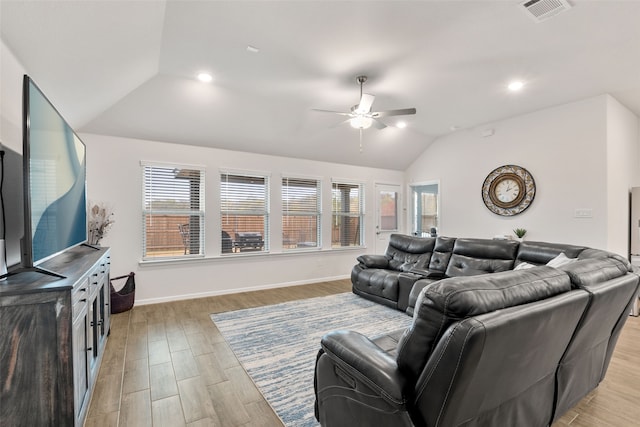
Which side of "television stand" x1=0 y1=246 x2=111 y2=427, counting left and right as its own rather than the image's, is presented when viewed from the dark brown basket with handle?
left

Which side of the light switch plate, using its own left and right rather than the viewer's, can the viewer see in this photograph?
front

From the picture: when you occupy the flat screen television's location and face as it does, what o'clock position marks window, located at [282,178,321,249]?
The window is roughly at 11 o'clock from the flat screen television.

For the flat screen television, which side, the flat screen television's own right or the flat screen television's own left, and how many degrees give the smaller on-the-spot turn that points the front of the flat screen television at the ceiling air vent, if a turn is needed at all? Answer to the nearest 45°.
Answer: approximately 45° to the flat screen television's own right

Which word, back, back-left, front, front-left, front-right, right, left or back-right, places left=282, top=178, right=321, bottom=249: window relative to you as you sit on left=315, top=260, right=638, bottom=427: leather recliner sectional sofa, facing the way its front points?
front

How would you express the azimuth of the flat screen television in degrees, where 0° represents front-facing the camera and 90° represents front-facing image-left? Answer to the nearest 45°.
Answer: approximately 270°

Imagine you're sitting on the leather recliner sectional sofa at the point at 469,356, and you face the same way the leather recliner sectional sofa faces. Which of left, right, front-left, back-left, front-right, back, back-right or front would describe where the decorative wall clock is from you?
front-right

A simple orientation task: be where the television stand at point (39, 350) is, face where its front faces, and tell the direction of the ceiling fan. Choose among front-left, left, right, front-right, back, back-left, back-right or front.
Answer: front

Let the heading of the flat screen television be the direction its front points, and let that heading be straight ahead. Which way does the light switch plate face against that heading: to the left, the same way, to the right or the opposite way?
the opposite way

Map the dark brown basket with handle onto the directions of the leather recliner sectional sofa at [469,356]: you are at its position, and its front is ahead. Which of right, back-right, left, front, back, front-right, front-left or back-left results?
front-left

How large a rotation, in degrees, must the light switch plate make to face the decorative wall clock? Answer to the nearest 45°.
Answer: approximately 90° to its right

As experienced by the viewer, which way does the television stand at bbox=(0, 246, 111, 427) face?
facing to the right of the viewer

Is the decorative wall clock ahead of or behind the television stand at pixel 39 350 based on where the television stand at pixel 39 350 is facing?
ahead

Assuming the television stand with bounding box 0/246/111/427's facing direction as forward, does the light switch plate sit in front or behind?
in front

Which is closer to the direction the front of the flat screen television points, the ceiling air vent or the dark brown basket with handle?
the ceiling air vent
